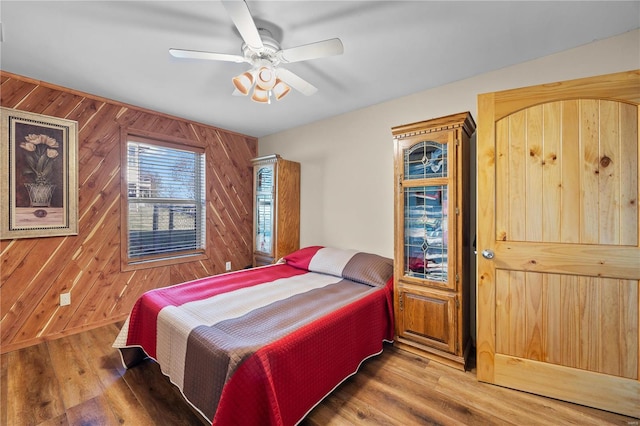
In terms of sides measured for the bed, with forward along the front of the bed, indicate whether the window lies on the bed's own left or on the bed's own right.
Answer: on the bed's own right

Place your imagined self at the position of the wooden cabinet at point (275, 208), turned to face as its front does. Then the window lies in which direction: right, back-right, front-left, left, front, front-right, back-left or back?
front-right

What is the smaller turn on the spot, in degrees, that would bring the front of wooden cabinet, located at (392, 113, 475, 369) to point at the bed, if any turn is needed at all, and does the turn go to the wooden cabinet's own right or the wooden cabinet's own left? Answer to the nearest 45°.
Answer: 0° — it already faces it

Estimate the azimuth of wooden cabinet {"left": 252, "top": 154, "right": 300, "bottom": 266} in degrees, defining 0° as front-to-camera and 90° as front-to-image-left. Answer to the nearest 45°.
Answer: approximately 45°

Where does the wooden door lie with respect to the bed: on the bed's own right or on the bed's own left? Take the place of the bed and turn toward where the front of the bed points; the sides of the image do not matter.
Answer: on the bed's own left

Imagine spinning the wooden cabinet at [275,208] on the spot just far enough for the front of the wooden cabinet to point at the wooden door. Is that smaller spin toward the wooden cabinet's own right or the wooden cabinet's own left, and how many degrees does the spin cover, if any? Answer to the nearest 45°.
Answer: approximately 90° to the wooden cabinet's own left

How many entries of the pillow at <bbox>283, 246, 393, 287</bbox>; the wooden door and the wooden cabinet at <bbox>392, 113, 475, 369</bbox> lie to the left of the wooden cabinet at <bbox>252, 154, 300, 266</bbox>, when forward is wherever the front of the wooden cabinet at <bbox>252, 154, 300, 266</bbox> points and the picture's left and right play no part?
3

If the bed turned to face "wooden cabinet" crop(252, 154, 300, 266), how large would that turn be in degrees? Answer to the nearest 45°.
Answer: approximately 135° to its right

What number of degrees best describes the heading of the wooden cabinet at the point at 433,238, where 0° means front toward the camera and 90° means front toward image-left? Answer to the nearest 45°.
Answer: approximately 45°

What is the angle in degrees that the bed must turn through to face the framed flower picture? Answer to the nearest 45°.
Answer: approximately 90° to its right

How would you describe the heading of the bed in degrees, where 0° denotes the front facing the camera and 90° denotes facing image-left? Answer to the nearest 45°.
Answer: approximately 45°
